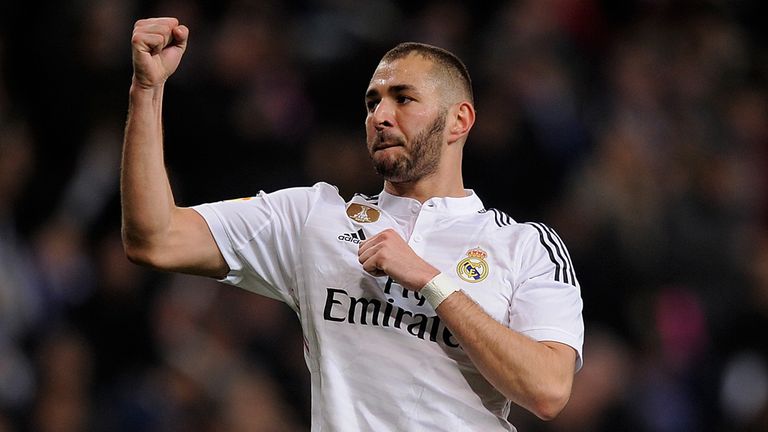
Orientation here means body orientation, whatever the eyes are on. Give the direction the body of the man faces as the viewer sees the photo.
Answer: toward the camera

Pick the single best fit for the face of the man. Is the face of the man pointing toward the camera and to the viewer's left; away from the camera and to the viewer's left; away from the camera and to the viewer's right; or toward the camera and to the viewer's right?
toward the camera and to the viewer's left
